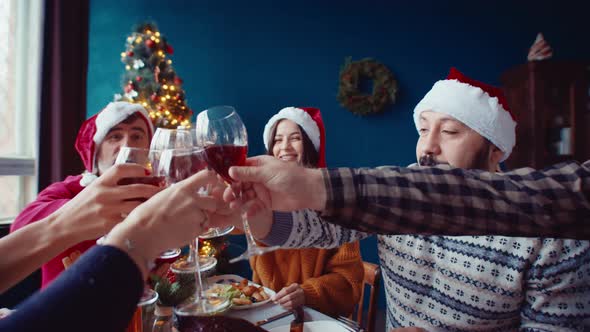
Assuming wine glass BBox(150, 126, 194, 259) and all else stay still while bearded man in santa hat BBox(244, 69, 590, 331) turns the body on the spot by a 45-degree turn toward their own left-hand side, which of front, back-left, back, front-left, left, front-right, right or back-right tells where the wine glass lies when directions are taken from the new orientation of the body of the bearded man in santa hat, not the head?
front-right

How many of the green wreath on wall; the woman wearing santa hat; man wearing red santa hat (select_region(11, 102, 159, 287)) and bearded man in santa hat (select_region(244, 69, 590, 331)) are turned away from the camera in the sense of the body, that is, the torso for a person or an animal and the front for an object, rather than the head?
0

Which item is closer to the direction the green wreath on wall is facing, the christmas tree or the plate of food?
the plate of food

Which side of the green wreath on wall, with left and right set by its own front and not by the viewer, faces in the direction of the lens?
front

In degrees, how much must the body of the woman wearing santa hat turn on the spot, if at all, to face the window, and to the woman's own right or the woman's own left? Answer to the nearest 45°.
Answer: approximately 45° to the woman's own right

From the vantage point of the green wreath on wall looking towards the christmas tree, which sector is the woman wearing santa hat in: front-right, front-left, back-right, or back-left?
front-left

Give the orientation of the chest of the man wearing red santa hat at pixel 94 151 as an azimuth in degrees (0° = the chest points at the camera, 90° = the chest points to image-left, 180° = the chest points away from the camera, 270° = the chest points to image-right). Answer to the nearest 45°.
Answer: approximately 315°

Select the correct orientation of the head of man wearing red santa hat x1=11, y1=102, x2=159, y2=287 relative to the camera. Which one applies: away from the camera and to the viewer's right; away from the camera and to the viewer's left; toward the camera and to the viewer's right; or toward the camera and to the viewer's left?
toward the camera and to the viewer's right

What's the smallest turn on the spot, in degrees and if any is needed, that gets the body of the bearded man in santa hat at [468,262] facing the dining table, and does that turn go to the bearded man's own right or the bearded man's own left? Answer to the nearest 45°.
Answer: approximately 45° to the bearded man's own right

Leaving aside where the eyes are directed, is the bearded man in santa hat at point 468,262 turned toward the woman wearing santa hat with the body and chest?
no

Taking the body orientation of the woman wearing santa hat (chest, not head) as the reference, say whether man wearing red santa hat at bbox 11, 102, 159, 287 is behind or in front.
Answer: in front

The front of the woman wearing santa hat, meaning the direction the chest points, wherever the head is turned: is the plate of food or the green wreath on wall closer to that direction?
the plate of food

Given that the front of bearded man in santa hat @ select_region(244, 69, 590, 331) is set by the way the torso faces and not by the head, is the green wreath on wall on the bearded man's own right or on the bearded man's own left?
on the bearded man's own right

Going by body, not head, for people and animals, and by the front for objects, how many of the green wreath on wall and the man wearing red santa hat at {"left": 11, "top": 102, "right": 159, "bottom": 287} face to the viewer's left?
0

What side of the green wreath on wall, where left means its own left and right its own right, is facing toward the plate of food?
front

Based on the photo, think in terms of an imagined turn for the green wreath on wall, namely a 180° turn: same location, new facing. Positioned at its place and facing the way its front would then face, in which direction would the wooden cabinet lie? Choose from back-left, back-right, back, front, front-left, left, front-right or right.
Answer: right

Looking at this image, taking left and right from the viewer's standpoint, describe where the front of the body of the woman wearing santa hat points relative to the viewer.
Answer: facing the viewer and to the left of the viewer

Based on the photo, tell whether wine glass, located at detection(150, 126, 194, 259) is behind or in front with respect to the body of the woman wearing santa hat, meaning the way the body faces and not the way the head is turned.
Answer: in front
